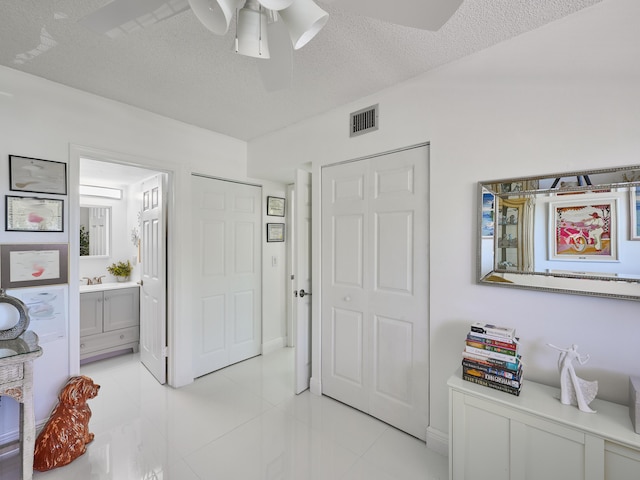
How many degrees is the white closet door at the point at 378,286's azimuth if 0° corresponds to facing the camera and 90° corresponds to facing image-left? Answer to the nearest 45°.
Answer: approximately 45°

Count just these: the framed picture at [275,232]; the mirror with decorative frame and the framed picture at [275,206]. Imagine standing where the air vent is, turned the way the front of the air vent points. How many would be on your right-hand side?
2

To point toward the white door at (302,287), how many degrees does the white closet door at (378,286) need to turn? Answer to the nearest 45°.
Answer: approximately 90° to its right

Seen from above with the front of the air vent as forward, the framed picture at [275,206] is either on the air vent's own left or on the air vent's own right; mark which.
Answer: on the air vent's own right

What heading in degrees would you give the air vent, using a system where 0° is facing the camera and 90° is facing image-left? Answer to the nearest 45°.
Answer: approximately 45°

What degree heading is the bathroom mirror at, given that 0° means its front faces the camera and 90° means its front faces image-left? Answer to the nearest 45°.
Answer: approximately 0°

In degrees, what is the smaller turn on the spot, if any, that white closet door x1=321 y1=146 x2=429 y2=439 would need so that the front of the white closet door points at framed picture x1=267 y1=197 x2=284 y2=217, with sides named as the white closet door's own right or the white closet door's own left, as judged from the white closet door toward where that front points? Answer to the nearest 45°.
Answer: approximately 90° to the white closet door's own right

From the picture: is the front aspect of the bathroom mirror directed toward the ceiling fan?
yes
